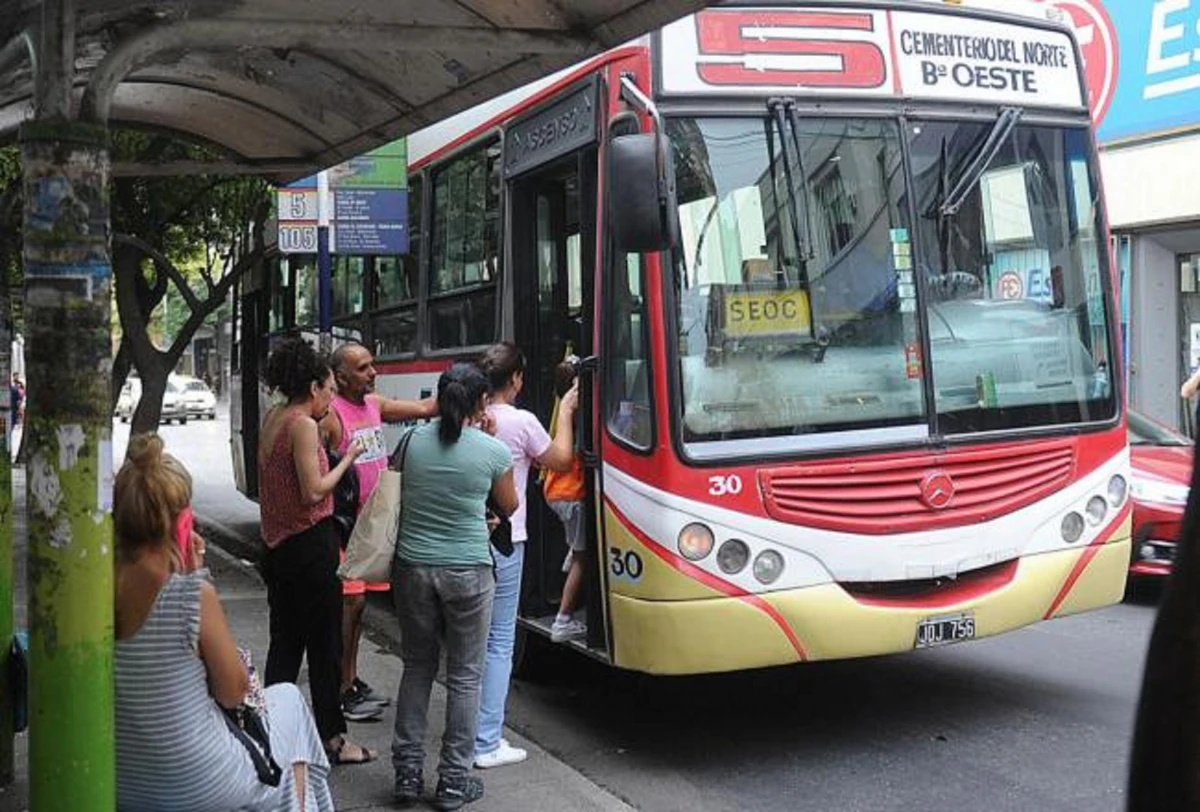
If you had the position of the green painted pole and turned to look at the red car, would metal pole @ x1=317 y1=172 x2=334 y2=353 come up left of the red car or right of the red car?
left

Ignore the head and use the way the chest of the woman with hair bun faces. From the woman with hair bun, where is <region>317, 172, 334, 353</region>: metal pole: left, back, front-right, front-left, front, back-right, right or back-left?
front-left

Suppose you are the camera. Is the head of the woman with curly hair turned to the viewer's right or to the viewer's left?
to the viewer's right

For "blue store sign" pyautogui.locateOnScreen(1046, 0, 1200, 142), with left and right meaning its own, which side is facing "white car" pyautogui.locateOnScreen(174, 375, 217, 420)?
right

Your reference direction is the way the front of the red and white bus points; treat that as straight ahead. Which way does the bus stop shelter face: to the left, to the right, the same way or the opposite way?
to the left

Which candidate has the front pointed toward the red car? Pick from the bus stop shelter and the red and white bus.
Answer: the bus stop shelter

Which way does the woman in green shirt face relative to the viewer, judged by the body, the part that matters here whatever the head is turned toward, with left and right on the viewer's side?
facing away from the viewer and to the right of the viewer

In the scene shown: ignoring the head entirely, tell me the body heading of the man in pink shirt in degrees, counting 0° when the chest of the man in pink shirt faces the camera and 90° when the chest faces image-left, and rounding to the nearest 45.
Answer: approximately 315°

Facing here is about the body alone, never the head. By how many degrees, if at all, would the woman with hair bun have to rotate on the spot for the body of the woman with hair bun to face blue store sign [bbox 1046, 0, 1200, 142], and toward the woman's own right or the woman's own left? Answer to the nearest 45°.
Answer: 0° — they already face it

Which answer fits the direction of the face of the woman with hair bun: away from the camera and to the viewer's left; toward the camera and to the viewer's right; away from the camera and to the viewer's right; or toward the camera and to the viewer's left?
away from the camera and to the viewer's right

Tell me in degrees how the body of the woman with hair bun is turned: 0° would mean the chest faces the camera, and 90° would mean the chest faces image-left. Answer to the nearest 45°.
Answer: approximately 225°

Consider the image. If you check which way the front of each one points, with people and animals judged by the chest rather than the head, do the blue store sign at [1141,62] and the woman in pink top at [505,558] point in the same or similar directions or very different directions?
very different directions

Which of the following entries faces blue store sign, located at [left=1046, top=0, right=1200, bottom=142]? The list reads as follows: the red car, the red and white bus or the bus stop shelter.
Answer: the bus stop shelter
